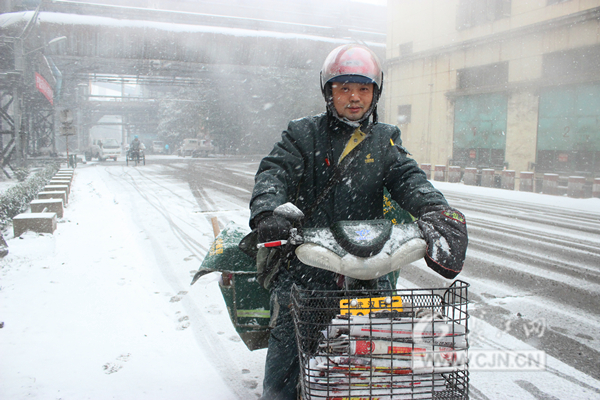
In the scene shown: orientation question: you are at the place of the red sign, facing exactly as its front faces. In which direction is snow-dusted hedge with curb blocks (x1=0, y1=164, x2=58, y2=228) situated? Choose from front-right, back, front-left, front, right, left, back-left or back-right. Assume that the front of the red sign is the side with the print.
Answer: front-right

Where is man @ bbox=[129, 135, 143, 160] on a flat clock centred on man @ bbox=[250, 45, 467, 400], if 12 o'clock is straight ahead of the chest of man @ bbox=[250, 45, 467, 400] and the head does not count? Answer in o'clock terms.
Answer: man @ bbox=[129, 135, 143, 160] is roughly at 5 o'clock from man @ bbox=[250, 45, 467, 400].

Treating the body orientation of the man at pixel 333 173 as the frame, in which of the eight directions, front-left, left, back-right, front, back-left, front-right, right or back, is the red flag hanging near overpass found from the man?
back-right

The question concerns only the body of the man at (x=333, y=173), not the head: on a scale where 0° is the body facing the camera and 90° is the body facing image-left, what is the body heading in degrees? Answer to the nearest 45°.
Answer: approximately 0°

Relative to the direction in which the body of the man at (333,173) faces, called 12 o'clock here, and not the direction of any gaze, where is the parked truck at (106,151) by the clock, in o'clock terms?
The parked truck is roughly at 5 o'clock from the man.

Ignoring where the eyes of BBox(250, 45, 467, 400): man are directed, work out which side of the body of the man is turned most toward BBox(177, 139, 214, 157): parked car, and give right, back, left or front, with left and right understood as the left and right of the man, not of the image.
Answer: back
